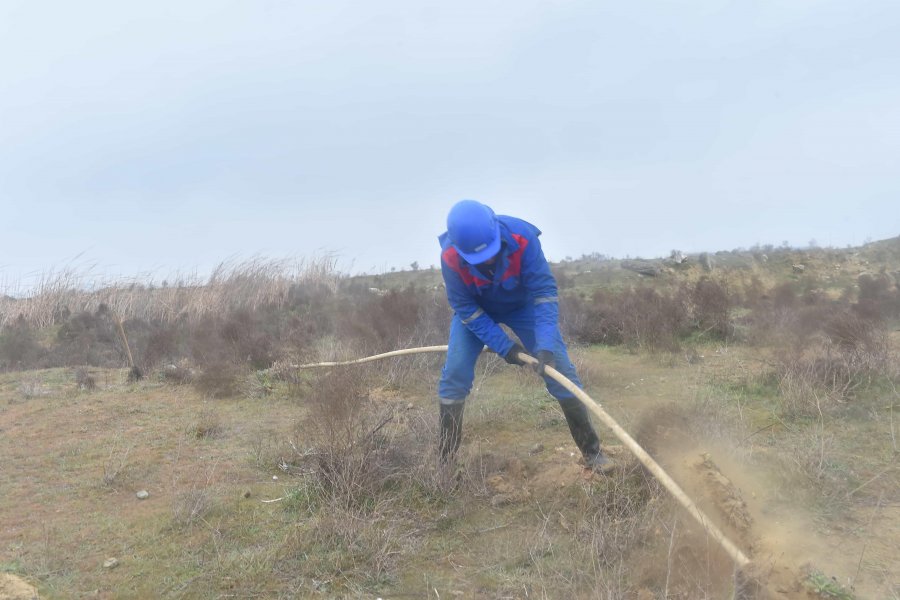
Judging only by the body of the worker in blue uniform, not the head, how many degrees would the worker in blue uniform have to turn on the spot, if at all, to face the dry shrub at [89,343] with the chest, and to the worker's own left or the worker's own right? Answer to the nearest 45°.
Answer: approximately 135° to the worker's own right

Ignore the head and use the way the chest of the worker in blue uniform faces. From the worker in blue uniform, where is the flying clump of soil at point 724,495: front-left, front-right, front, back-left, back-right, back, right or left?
front-left

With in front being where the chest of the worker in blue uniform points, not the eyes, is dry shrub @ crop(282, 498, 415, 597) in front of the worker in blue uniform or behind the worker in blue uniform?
in front

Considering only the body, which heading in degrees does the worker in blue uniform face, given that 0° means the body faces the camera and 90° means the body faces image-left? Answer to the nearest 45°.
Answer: approximately 0°

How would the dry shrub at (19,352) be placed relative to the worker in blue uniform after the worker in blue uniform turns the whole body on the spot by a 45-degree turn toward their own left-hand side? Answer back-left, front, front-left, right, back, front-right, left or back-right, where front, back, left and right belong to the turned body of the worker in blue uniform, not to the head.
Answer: back

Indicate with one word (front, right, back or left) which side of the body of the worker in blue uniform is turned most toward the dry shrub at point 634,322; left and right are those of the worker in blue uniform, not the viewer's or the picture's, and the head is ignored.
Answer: back

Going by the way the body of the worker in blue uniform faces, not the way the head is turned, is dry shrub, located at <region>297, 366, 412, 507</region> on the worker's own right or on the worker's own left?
on the worker's own right

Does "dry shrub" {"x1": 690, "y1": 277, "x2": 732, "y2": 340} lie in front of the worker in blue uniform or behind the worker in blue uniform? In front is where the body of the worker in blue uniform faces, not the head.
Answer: behind

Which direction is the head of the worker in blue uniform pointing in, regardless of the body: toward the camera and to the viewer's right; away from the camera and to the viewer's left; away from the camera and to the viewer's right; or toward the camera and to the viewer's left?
toward the camera and to the viewer's right

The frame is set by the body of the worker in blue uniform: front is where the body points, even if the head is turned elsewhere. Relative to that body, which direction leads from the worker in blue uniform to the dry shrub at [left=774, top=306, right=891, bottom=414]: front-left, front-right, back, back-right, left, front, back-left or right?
back-left
